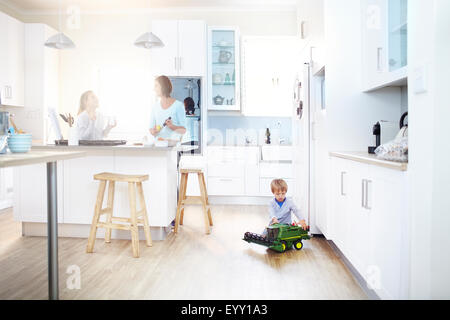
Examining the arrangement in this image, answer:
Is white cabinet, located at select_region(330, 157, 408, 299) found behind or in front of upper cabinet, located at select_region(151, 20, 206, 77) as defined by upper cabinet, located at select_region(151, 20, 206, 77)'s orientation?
in front

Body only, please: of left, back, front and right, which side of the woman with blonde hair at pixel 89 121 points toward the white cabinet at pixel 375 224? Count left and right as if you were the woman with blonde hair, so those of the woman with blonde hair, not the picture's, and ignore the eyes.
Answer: front

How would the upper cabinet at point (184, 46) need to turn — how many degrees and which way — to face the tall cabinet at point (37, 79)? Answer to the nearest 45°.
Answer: approximately 90° to its right

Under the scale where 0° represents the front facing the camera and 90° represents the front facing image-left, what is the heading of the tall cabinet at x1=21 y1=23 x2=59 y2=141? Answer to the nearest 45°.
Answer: approximately 315°

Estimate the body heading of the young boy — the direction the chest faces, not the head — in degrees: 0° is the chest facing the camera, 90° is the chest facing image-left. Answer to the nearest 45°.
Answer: approximately 0°

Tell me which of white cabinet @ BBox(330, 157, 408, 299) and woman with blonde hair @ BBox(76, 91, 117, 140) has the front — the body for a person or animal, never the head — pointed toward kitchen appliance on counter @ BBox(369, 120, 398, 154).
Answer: the woman with blonde hair

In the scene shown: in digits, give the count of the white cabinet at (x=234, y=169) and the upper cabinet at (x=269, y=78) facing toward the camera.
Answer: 2
